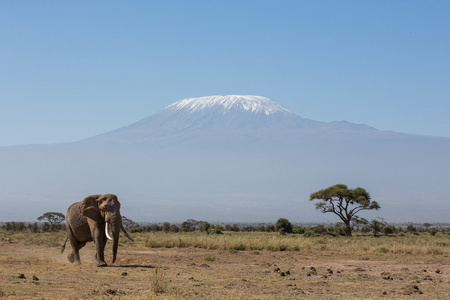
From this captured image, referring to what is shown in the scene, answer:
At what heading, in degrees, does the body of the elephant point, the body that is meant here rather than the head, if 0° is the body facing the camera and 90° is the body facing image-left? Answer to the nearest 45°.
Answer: approximately 315°

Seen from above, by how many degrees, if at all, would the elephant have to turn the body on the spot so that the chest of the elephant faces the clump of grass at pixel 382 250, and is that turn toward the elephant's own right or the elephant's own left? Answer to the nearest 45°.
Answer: approximately 90° to the elephant's own left
